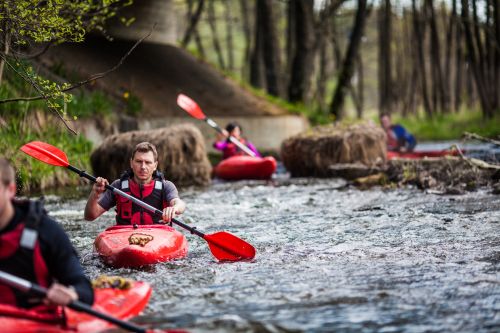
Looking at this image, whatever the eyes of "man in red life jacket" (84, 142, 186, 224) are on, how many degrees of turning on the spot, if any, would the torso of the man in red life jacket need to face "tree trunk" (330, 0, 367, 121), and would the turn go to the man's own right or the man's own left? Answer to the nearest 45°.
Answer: approximately 180°

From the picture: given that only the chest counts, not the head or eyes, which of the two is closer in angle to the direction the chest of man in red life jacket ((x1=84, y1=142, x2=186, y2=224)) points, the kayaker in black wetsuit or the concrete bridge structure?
the kayaker in black wetsuit

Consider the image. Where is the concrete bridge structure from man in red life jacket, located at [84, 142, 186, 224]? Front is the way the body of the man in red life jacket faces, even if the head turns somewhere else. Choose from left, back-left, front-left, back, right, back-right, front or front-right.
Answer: back

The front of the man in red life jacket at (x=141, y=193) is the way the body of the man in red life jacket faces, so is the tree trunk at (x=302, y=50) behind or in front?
behind

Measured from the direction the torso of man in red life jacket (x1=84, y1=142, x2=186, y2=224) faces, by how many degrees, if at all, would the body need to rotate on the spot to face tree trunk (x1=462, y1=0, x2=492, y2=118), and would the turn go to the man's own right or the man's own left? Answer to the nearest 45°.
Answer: approximately 135° to the man's own left

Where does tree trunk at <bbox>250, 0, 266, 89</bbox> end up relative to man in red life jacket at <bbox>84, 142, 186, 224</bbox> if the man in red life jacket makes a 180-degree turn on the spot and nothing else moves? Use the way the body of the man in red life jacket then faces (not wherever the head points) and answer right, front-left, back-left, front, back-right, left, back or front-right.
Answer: front

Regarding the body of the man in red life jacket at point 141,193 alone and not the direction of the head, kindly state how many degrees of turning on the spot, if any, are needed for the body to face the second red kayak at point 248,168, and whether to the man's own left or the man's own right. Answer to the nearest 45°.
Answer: approximately 180°

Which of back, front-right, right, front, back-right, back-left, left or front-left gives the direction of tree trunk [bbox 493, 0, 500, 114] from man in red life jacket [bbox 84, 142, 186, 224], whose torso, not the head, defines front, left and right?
back-left

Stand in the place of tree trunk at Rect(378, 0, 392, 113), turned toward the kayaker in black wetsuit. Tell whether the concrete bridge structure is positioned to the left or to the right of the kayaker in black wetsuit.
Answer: right

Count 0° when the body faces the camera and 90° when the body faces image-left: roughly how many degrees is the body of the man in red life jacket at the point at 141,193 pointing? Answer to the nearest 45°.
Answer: approximately 0°

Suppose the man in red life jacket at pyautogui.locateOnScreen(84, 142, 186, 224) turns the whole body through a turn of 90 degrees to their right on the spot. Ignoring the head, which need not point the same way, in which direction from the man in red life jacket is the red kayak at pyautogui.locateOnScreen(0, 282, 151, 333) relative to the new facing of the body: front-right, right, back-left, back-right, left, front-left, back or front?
left

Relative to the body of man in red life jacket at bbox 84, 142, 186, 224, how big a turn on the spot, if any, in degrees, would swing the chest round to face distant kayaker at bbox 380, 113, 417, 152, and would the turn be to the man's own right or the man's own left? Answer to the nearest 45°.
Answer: approximately 135° to the man's own left

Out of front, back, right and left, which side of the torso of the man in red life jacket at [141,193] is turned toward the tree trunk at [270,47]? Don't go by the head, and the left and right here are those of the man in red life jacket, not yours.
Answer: back

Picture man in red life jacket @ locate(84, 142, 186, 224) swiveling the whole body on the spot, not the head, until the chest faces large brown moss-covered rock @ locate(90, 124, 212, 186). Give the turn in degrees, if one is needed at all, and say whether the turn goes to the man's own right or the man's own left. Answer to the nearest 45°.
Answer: approximately 180°

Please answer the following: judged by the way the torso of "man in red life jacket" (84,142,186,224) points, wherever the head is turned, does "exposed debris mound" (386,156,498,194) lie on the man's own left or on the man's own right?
on the man's own left
